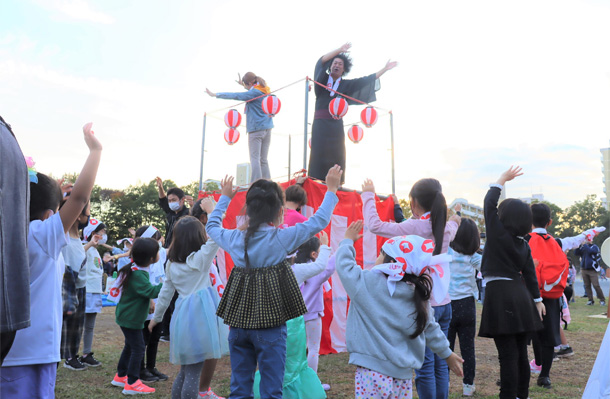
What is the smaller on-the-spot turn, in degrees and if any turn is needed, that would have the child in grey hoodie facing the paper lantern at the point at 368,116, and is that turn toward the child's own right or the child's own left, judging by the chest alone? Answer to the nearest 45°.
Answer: approximately 45° to the child's own right

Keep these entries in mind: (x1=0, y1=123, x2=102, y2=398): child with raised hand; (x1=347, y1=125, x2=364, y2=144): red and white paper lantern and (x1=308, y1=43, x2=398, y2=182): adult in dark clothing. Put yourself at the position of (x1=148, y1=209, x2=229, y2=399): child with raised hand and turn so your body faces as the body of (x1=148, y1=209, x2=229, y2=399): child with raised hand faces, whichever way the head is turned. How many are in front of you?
2

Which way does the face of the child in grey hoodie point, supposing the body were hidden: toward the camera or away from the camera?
away from the camera

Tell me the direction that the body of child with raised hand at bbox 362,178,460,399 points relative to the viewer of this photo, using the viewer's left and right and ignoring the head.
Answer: facing away from the viewer and to the left of the viewer

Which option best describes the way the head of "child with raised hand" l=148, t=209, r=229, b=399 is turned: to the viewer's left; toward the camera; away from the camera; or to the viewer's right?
away from the camera

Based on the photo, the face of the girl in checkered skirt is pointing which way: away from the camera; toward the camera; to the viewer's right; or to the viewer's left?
away from the camera
